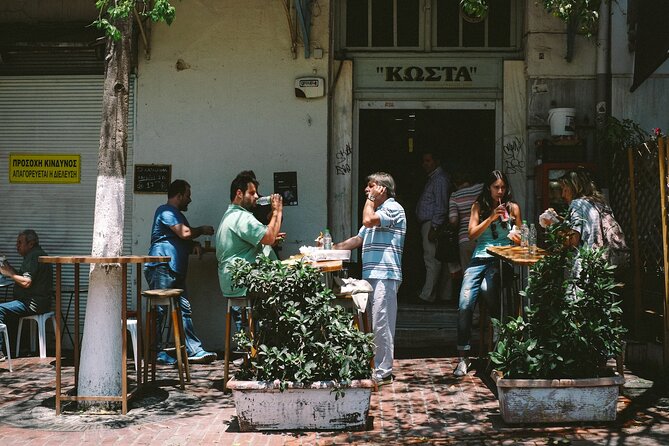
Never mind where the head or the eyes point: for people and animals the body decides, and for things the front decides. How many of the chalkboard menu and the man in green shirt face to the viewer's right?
1

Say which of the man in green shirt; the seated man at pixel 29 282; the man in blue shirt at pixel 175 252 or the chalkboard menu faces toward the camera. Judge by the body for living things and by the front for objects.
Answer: the chalkboard menu

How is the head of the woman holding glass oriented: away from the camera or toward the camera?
toward the camera

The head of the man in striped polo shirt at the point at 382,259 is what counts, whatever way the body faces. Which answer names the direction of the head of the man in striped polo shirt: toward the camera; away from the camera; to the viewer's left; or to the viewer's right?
to the viewer's left

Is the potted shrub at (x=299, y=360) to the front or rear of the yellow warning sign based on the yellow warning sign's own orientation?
to the front

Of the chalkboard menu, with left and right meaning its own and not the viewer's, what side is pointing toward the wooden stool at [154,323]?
front

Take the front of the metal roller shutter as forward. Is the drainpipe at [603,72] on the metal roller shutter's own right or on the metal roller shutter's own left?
on the metal roller shutter's own left

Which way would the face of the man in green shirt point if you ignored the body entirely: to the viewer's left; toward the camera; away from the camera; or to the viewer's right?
to the viewer's right

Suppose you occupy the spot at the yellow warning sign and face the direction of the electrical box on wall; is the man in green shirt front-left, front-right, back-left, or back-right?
front-right

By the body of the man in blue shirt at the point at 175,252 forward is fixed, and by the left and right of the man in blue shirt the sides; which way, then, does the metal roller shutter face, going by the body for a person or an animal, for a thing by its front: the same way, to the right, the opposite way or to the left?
to the right

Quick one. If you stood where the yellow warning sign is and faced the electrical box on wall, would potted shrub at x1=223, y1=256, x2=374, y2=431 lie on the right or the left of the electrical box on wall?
right

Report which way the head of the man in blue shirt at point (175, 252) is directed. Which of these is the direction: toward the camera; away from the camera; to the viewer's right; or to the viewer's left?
to the viewer's right

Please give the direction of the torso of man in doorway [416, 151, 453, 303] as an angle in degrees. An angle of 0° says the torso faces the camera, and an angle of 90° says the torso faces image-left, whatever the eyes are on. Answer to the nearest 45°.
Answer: approximately 90°

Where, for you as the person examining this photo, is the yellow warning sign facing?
facing the viewer
